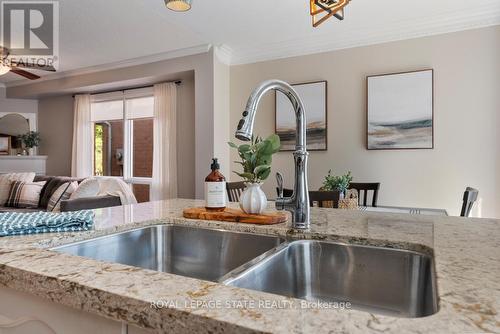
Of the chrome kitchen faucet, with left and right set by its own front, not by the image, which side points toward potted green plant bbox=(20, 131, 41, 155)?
right

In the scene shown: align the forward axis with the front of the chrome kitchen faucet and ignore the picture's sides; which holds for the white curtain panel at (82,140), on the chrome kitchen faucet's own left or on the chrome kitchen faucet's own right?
on the chrome kitchen faucet's own right

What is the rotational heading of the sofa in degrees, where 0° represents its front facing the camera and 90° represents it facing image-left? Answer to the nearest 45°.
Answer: approximately 45°

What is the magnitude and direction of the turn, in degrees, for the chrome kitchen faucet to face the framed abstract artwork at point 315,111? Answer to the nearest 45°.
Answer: approximately 135° to its right

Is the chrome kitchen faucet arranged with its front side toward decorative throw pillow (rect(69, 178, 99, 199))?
no

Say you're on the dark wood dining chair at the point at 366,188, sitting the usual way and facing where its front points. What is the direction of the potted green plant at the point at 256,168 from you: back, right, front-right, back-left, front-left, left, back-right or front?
front

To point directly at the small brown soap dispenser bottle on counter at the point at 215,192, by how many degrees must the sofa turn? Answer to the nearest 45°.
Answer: approximately 45° to its left

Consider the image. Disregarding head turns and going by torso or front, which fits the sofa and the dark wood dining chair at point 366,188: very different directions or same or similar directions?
same or similar directions

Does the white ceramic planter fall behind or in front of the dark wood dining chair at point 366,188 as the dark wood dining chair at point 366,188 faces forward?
in front

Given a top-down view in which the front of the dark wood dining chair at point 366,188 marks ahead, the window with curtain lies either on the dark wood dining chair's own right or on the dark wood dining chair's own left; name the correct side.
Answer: on the dark wood dining chair's own right

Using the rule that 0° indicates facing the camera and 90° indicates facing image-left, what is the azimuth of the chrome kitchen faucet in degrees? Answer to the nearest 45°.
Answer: approximately 45°

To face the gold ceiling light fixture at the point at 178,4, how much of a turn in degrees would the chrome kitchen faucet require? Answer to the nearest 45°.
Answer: approximately 90° to its right

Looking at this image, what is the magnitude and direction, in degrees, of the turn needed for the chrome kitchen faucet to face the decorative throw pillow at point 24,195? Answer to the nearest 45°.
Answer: approximately 90° to its right

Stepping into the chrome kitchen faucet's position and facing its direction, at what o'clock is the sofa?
The sofa is roughly at 3 o'clock from the chrome kitchen faucet.
